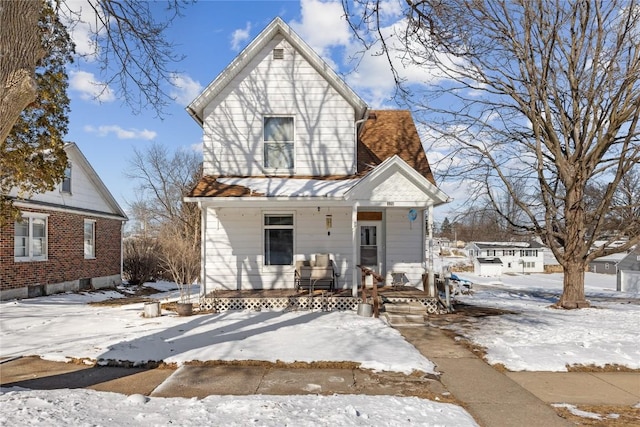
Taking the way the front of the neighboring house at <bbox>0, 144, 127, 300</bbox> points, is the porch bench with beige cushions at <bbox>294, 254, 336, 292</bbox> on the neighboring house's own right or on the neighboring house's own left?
on the neighboring house's own left

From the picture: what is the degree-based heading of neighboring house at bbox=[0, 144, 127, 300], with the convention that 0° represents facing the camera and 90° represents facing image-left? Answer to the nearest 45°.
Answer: approximately 45°

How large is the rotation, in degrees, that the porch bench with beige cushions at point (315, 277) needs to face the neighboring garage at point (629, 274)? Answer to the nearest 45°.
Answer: approximately 135° to its left

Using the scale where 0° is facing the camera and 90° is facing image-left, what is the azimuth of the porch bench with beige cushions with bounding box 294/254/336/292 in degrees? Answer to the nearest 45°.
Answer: approximately 0°

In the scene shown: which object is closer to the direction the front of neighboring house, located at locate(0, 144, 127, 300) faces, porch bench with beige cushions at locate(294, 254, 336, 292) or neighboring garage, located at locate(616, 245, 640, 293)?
the porch bench with beige cushions

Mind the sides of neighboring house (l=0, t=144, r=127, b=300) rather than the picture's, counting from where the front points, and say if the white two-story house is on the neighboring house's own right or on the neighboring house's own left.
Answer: on the neighboring house's own left
